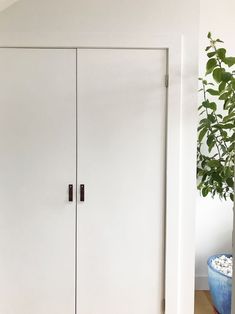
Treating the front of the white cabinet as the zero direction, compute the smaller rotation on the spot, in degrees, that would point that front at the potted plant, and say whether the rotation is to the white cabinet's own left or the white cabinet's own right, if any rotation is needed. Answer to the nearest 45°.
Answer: approximately 90° to the white cabinet's own left

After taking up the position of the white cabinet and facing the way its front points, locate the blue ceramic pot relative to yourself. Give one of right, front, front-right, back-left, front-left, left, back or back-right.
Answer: left

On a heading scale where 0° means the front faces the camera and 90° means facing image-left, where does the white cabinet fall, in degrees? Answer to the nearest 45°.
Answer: approximately 0°
